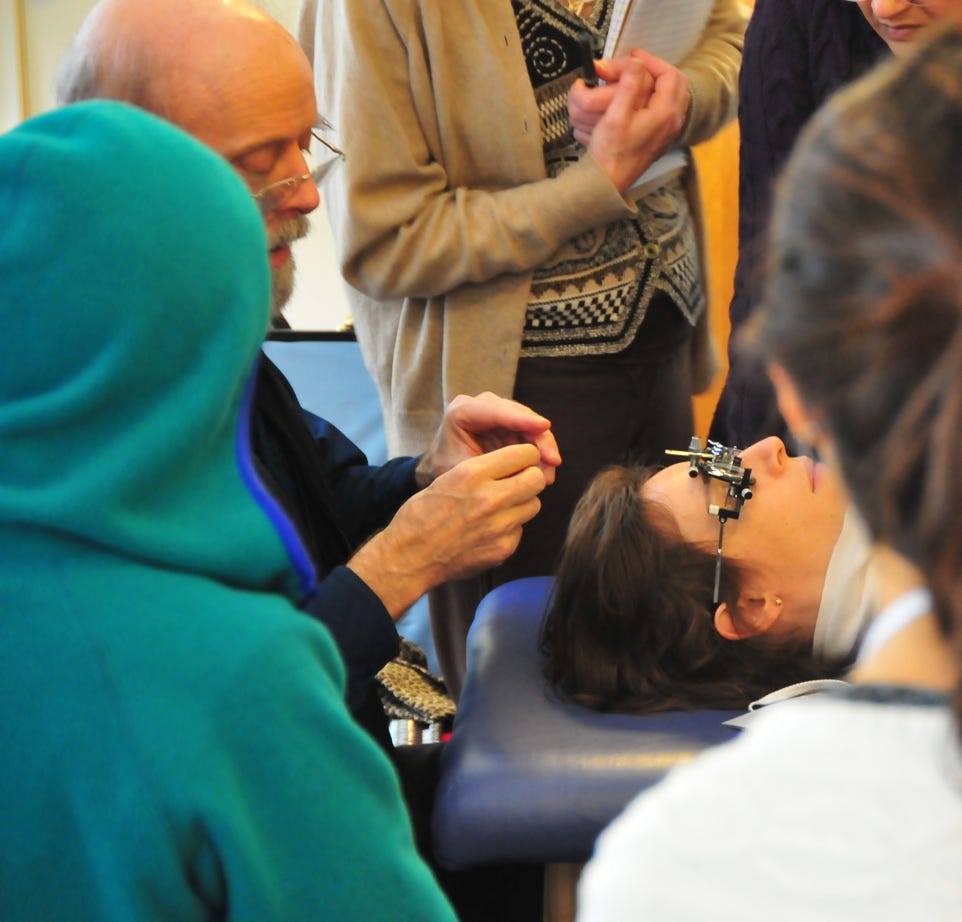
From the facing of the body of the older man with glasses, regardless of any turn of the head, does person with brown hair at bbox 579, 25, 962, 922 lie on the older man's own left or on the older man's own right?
on the older man's own right

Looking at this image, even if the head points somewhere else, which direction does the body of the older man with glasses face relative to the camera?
to the viewer's right

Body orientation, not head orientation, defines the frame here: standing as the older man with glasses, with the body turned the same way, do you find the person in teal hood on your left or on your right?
on your right

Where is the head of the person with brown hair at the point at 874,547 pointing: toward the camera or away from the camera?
away from the camera

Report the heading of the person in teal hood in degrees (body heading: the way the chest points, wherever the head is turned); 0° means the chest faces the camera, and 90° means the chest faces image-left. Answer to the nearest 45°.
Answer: approximately 225°
